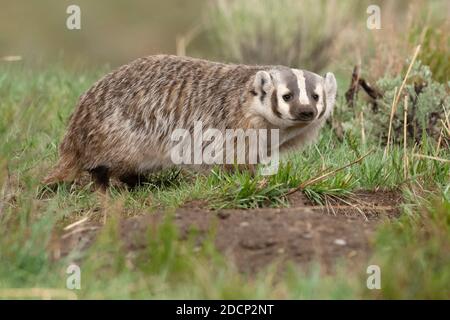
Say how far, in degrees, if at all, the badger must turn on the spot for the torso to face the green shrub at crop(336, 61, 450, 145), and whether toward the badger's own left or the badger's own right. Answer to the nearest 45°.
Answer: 0° — it already faces it

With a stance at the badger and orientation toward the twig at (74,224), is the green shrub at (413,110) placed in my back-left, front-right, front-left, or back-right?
back-left

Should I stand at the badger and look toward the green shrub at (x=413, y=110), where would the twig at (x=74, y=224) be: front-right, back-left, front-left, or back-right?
back-right

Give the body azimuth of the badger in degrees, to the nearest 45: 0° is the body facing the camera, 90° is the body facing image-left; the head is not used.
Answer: approximately 270°

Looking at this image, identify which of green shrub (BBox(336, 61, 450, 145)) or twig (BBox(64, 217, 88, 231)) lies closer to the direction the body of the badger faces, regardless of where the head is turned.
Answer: the green shrub

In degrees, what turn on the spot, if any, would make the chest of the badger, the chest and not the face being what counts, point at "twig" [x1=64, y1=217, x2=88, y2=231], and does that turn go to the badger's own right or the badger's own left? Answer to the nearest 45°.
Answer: approximately 90° to the badger's own right
